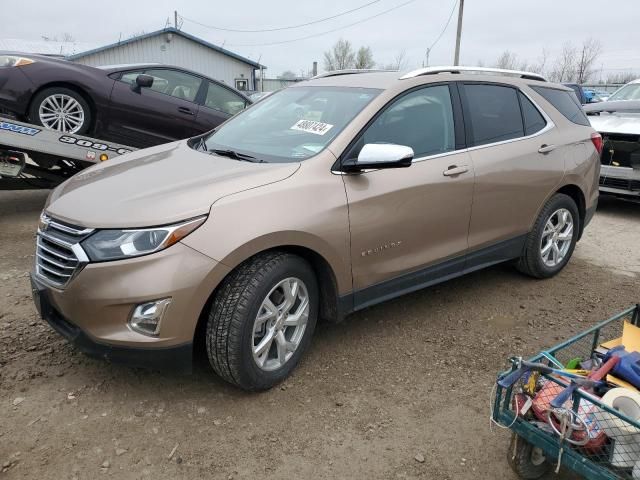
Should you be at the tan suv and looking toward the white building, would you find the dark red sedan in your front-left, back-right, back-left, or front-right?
front-left

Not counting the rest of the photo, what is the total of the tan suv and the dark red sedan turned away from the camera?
0

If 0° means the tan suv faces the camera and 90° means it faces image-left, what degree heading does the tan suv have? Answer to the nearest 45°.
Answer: approximately 45°

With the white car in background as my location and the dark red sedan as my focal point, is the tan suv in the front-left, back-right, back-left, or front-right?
front-left

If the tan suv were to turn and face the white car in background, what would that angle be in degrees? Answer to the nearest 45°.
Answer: approximately 180°

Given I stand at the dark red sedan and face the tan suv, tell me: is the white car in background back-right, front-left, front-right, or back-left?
front-left

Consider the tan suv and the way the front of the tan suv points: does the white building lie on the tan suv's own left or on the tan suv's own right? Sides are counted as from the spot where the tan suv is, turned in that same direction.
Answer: on the tan suv's own right

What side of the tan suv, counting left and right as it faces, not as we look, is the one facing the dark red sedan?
right
